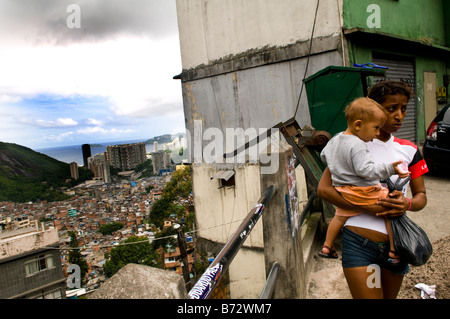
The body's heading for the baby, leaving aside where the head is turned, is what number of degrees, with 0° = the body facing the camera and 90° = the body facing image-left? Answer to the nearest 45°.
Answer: approximately 270°

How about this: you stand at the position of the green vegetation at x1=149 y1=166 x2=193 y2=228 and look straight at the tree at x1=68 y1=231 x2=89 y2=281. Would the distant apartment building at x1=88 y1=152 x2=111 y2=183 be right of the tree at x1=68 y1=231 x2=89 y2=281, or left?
right
